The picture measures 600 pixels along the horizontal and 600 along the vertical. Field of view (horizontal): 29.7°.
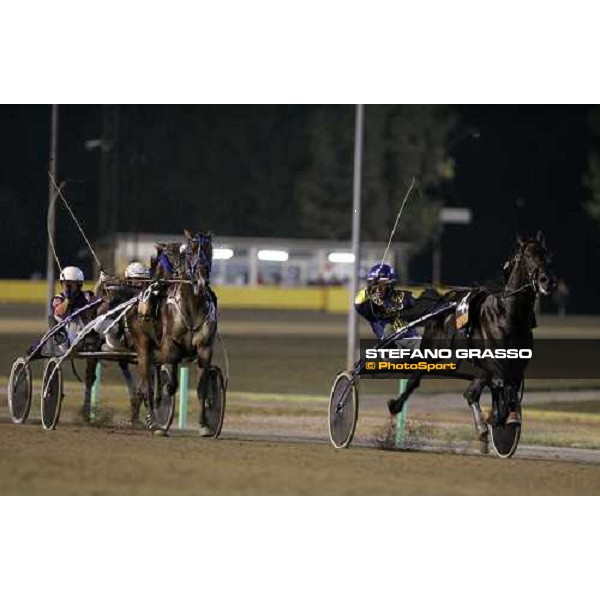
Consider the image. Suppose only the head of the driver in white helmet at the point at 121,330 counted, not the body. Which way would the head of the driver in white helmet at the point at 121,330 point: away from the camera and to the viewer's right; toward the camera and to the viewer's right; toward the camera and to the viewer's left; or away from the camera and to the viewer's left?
toward the camera and to the viewer's right

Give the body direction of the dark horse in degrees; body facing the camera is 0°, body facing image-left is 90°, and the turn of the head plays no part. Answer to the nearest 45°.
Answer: approximately 315°

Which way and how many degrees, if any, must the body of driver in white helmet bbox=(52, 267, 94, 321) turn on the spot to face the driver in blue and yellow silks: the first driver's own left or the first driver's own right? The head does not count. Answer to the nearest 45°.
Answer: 0° — they already face them

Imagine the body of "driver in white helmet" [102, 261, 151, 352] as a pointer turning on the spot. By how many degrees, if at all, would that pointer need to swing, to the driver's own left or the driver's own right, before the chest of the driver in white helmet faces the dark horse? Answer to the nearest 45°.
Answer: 0° — they already face it

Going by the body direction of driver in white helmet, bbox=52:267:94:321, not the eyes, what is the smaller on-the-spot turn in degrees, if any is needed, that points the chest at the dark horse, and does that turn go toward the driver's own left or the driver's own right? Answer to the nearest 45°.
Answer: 0° — they already face it

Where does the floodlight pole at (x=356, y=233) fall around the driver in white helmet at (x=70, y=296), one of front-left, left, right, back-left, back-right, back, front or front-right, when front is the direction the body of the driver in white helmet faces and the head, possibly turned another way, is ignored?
left

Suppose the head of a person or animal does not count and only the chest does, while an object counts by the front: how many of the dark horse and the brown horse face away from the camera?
0

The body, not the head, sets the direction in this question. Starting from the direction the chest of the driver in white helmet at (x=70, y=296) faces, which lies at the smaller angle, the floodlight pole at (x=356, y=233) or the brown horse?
the brown horse

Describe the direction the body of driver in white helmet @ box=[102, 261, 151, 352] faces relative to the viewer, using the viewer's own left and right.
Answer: facing the viewer and to the right of the viewer
